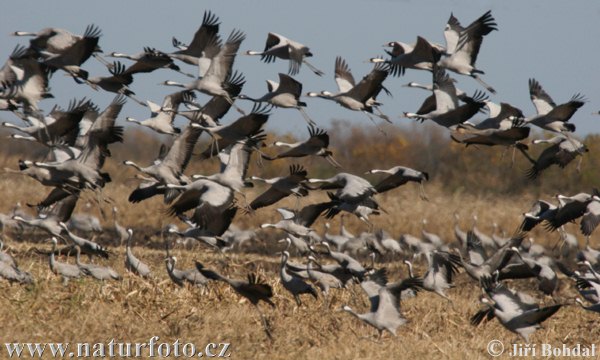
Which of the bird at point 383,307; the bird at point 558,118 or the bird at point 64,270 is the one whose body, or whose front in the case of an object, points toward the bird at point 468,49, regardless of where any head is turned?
the bird at point 558,118

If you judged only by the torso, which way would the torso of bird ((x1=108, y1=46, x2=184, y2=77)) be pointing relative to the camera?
to the viewer's left

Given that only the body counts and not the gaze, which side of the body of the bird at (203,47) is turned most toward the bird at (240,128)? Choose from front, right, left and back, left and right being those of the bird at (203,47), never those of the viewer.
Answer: left

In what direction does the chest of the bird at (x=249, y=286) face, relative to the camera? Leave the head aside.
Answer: to the viewer's left

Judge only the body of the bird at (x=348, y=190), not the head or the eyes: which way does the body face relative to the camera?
to the viewer's left

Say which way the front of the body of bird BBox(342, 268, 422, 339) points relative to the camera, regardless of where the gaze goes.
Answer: to the viewer's left

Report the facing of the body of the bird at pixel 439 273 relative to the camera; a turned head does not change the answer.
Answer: to the viewer's left

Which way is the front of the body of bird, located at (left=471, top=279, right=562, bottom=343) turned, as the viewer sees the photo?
to the viewer's left

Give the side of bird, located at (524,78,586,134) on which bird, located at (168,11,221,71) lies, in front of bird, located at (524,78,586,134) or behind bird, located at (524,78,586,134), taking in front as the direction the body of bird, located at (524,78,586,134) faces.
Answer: in front

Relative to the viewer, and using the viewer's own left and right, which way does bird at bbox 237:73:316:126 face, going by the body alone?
facing to the left of the viewer

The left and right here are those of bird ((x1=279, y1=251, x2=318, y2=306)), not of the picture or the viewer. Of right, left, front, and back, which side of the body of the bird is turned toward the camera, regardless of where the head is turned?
left

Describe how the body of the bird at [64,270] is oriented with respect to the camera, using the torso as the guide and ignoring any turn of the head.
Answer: to the viewer's left
